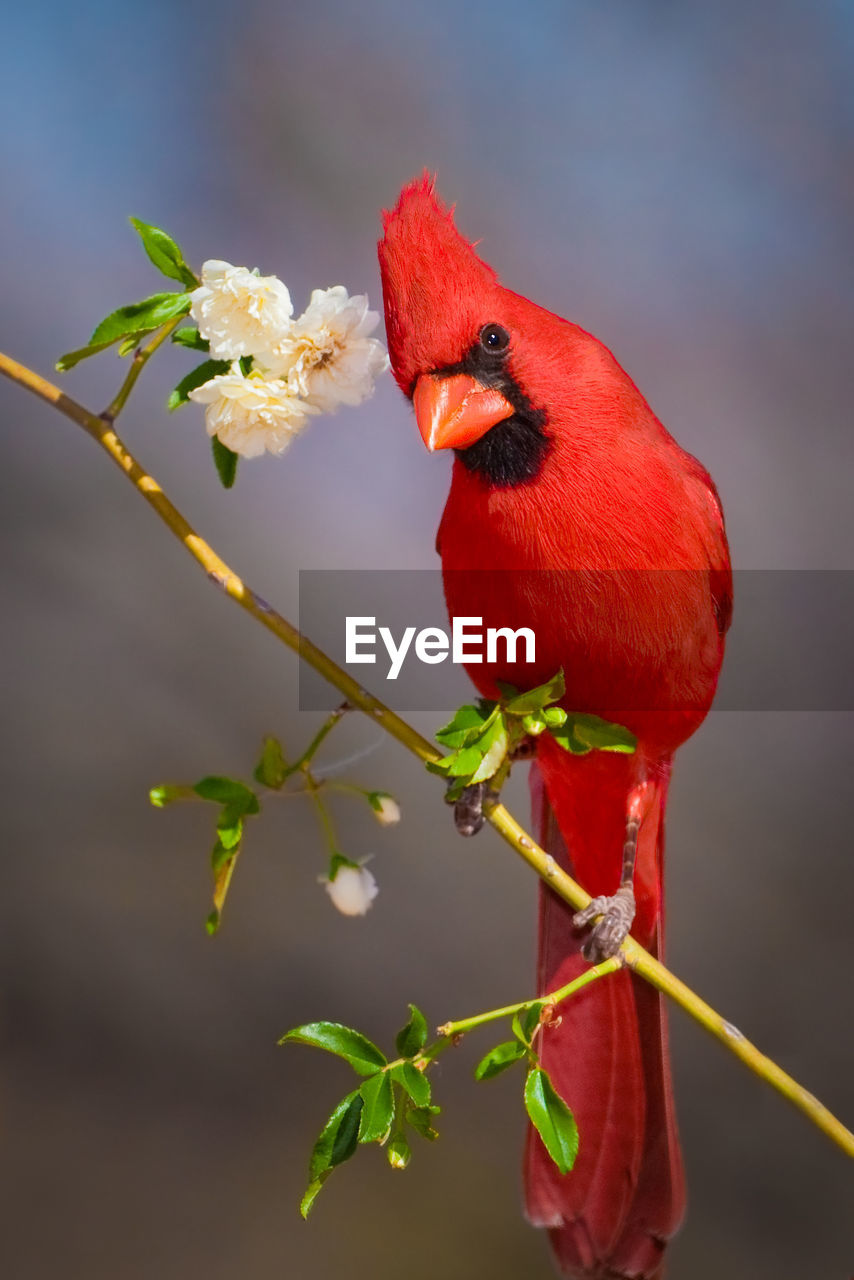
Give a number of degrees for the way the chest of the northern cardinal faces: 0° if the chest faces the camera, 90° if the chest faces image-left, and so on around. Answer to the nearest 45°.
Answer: approximately 45°
